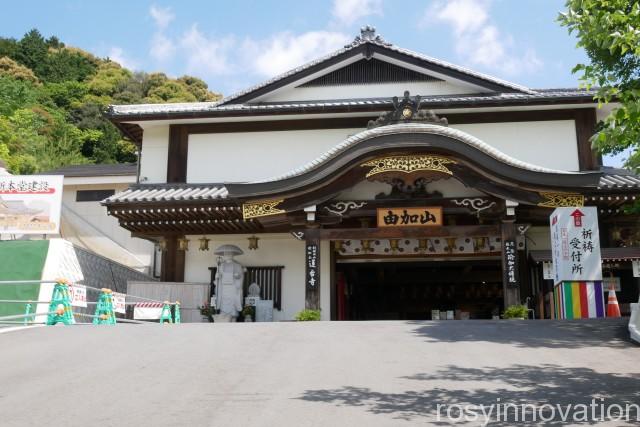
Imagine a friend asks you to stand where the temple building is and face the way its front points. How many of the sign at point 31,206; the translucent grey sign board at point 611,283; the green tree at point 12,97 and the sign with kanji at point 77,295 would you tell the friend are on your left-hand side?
1

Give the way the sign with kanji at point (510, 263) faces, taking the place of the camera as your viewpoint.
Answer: facing the viewer

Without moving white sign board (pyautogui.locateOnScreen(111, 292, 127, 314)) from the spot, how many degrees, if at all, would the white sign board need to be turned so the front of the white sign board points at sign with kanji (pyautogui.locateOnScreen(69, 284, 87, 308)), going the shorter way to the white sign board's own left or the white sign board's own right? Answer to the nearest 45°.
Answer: approximately 45° to the white sign board's own right

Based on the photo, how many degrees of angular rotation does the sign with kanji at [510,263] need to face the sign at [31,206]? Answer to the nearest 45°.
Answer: approximately 90° to its right

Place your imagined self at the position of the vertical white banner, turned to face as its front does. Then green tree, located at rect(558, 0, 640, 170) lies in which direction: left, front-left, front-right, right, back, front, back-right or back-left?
front

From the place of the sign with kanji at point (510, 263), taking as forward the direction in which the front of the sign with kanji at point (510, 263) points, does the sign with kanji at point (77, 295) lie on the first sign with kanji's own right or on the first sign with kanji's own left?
on the first sign with kanji's own right

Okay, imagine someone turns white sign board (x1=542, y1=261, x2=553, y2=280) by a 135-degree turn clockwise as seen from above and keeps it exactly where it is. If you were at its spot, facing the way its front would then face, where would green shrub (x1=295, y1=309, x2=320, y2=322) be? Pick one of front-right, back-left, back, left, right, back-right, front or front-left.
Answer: left

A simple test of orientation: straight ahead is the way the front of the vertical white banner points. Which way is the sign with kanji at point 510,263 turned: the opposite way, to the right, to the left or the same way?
the same way

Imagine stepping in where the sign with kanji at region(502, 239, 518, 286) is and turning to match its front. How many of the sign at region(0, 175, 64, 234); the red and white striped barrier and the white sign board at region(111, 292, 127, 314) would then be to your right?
3

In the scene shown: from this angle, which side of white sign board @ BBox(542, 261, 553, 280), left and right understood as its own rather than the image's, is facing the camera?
front

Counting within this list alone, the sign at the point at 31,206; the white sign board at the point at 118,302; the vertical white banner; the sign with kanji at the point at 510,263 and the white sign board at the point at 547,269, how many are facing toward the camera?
5

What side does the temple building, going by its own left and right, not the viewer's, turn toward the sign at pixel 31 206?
right

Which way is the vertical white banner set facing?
toward the camera
